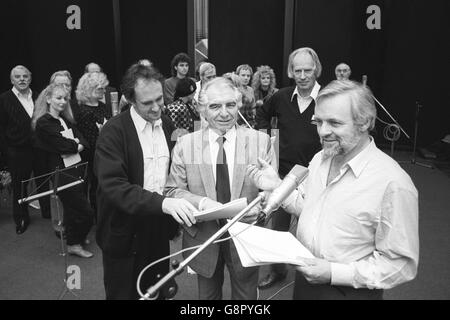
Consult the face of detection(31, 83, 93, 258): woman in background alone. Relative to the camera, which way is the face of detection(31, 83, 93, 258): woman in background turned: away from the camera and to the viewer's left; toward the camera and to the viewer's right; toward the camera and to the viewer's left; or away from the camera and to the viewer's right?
toward the camera and to the viewer's right

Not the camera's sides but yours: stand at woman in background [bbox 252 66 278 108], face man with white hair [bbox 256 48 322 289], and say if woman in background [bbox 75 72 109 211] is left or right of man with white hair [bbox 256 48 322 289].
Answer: right

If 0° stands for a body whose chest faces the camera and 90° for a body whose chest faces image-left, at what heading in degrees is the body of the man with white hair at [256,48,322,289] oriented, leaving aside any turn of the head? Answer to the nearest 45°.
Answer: approximately 0°

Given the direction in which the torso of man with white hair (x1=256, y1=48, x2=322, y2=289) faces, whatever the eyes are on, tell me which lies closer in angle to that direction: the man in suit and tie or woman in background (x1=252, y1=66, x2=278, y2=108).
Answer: the man in suit and tie

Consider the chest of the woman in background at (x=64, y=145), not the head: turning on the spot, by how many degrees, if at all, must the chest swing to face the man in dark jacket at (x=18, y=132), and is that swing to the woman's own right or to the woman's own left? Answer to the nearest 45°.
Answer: approximately 180°

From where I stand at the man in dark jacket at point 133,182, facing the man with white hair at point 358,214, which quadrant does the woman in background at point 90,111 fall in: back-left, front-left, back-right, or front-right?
back-left

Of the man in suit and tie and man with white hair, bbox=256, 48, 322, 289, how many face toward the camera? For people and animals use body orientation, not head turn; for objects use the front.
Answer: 2

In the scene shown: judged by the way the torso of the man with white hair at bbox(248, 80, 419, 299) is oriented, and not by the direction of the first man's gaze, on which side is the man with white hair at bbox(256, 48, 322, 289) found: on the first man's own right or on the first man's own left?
on the first man's own right

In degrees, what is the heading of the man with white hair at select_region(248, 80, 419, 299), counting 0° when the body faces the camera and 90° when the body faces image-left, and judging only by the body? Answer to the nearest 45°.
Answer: approximately 45°

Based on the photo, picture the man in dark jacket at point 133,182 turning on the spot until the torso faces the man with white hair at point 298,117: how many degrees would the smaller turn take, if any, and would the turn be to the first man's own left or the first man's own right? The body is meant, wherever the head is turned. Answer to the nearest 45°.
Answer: approximately 90° to the first man's own left

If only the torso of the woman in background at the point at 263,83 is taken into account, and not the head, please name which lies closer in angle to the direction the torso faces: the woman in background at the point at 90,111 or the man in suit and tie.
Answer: the man in suit and tie
